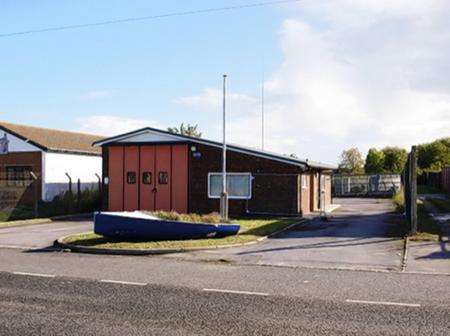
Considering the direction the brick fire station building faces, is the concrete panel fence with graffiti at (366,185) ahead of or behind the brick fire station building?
behind

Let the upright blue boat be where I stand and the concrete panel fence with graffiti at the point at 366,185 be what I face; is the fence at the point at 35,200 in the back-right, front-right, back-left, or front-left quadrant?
front-left

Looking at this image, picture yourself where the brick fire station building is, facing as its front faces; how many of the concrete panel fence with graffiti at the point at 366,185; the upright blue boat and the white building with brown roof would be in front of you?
1

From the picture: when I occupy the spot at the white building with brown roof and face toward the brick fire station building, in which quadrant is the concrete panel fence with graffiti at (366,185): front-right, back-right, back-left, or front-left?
front-left

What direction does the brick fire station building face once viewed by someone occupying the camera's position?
facing the viewer

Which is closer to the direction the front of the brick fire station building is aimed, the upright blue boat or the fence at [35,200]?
the upright blue boat

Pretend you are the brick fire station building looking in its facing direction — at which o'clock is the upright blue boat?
The upright blue boat is roughly at 12 o'clock from the brick fire station building.

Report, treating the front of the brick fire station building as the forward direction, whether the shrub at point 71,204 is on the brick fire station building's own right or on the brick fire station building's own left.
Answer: on the brick fire station building's own right

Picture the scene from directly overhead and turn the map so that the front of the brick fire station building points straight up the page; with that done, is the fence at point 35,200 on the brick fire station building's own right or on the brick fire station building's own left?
on the brick fire station building's own right
